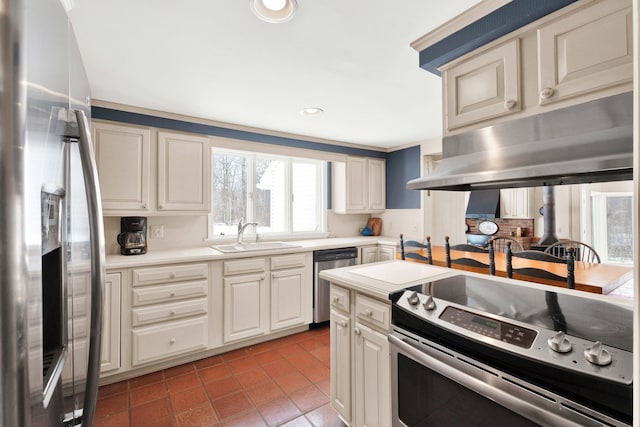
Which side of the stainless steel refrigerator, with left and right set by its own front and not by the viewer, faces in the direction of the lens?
right

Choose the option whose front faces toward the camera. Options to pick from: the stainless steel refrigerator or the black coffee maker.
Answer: the black coffee maker

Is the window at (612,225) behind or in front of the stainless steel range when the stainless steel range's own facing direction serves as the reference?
behind

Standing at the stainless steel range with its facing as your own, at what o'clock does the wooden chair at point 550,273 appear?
The wooden chair is roughly at 5 o'clock from the stainless steel range.

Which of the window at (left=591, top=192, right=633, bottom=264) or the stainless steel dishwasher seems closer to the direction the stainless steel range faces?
the stainless steel dishwasher

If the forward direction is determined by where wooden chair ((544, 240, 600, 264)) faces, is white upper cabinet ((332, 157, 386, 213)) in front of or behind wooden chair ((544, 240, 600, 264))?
in front

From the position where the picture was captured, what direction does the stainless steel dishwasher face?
facing the viewer and to the right of the viewer

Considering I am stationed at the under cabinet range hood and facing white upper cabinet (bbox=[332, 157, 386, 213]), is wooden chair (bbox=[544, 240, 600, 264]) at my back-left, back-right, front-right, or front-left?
front-right

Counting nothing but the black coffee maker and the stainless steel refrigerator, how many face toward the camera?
1

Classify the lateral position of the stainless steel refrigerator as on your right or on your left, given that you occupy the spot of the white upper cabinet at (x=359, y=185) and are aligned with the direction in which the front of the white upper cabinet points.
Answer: on your right

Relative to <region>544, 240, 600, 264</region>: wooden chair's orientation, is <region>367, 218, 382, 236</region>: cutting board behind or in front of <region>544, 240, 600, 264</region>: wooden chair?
in front

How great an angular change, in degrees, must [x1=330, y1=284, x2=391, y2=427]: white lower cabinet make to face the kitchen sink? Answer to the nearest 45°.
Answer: approximately 90° to its right

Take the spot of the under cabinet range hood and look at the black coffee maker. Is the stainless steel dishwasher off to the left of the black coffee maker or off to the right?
right

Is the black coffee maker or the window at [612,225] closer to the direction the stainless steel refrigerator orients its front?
the window

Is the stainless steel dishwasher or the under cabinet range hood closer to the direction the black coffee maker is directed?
the under cabinet range hood
